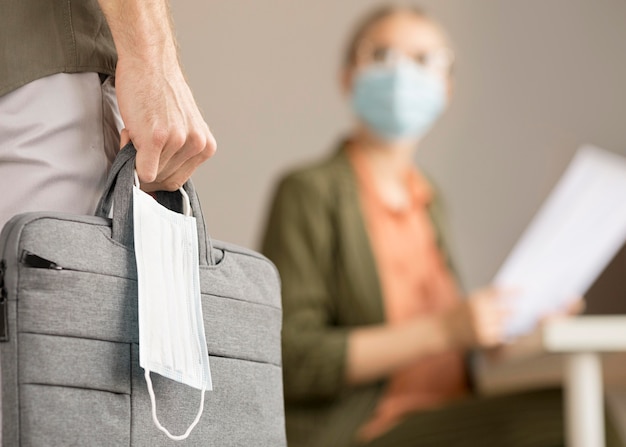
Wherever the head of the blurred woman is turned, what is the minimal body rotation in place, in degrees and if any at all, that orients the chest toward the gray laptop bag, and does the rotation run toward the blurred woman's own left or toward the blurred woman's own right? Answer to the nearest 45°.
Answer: approximately 45° to the blurred woman's own right

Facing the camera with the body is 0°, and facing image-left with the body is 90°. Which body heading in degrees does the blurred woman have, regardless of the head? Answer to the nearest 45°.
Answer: approximately 315°
